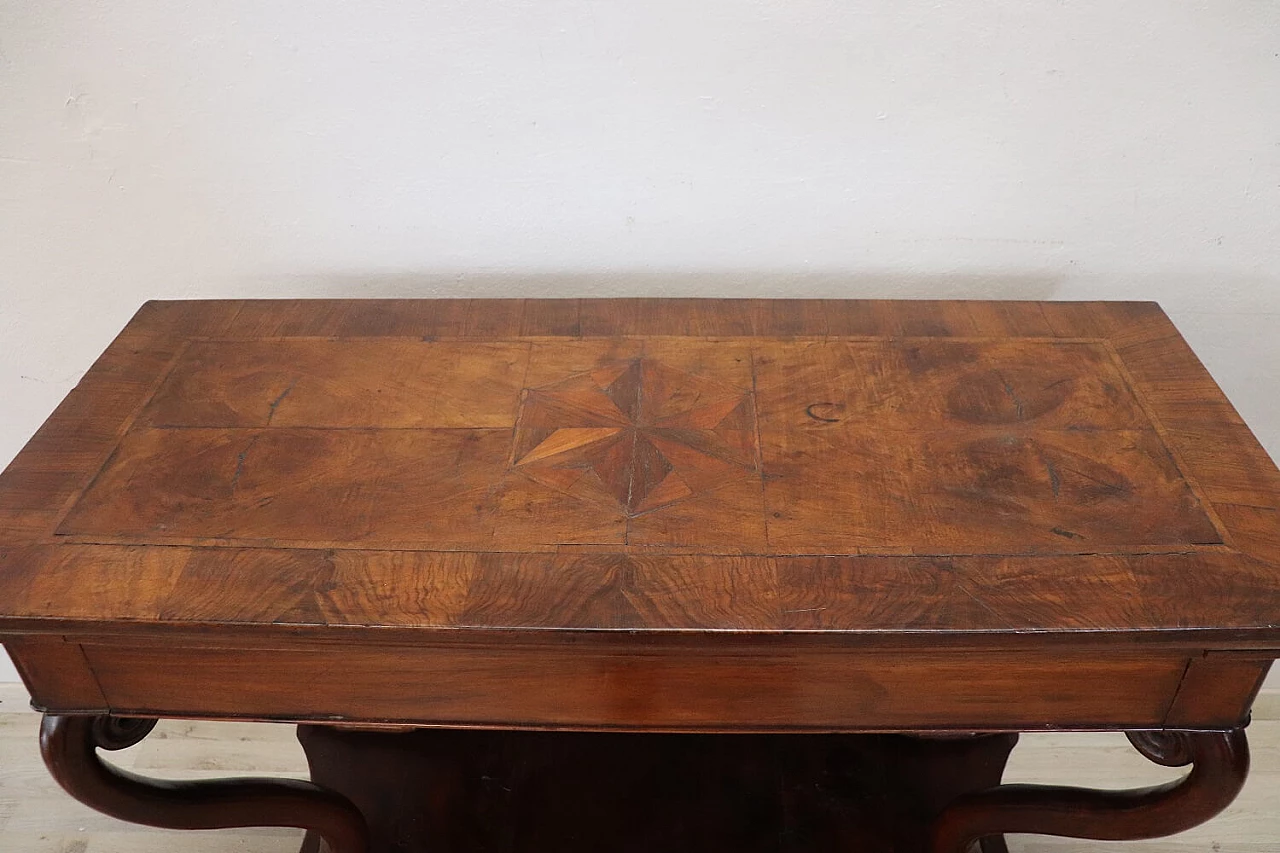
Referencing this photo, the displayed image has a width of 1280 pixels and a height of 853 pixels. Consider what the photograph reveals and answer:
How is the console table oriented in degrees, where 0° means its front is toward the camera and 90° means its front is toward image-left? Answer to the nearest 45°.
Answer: approximately 0°
